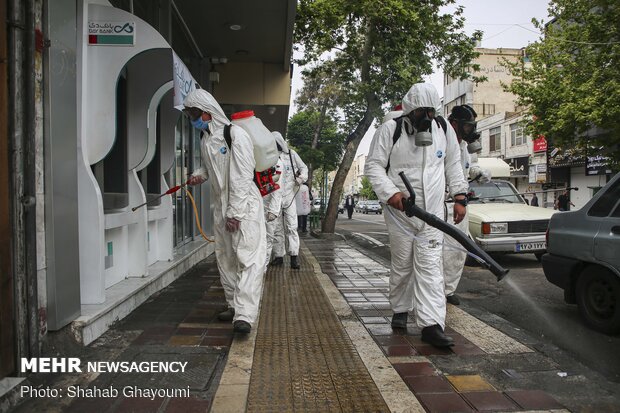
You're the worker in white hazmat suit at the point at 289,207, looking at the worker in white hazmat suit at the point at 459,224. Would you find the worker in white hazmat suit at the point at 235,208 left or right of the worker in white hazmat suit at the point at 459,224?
right

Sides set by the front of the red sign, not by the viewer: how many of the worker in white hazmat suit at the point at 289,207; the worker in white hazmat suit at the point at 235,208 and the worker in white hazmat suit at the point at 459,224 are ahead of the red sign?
3

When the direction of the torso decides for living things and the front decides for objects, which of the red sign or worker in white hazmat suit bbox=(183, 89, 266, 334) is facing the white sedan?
the red sign

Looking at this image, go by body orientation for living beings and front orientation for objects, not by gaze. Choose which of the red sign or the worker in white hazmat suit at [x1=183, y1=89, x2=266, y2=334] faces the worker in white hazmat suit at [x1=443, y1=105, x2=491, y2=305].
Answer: the red sign

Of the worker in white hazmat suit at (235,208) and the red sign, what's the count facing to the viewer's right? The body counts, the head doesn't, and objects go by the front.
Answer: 0

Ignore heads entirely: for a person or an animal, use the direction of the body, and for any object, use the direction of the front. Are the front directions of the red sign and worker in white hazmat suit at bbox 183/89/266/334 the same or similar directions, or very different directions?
same or similar directions

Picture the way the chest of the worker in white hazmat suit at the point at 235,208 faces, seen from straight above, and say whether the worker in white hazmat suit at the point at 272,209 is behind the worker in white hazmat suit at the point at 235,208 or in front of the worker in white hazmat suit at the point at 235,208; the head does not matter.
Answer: behind

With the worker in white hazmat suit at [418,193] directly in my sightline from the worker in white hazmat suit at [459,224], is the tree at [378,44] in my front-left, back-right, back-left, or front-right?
back-right

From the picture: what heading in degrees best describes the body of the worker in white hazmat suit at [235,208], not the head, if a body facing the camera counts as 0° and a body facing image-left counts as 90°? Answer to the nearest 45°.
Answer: approximately 45°

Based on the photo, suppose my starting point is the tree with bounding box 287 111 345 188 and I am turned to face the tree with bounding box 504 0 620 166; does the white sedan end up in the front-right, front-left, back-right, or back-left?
front-right

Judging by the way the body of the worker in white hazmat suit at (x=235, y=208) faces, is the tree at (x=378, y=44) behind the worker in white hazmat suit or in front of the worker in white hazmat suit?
behind

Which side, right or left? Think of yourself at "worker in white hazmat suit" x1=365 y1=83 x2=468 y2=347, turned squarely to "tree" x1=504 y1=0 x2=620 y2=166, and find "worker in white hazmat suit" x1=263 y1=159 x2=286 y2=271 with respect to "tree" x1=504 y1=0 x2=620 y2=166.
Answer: left

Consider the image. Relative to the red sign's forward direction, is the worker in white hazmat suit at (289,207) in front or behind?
in front

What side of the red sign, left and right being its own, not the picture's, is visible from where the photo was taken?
front

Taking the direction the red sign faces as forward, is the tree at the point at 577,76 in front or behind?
in front
